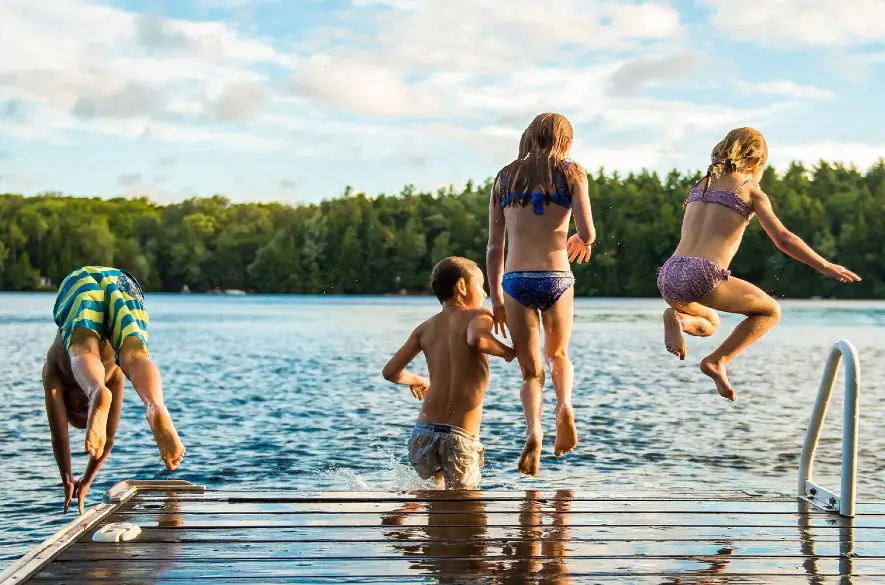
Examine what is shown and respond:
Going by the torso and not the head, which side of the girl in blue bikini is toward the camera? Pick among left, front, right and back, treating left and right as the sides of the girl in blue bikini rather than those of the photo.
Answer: back

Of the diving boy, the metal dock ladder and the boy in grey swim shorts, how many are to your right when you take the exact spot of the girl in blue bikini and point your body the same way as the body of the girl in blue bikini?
1

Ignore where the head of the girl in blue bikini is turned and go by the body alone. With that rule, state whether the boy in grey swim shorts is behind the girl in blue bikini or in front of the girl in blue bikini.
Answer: in front

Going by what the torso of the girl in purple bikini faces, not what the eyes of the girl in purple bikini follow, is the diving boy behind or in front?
behind

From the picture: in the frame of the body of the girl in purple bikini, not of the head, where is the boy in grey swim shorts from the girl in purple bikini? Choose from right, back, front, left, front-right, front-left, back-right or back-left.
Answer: back-left

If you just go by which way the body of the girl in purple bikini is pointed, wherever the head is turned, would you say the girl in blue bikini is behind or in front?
behind

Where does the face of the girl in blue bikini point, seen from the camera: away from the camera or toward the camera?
away from the camera

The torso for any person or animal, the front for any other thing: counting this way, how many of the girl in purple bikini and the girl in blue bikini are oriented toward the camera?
0

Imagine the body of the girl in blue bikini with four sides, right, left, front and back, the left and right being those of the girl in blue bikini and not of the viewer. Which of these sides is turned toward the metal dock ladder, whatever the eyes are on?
right

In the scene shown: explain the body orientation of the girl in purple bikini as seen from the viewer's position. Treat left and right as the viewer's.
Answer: facing away from the viewer and to the right of the viewer
